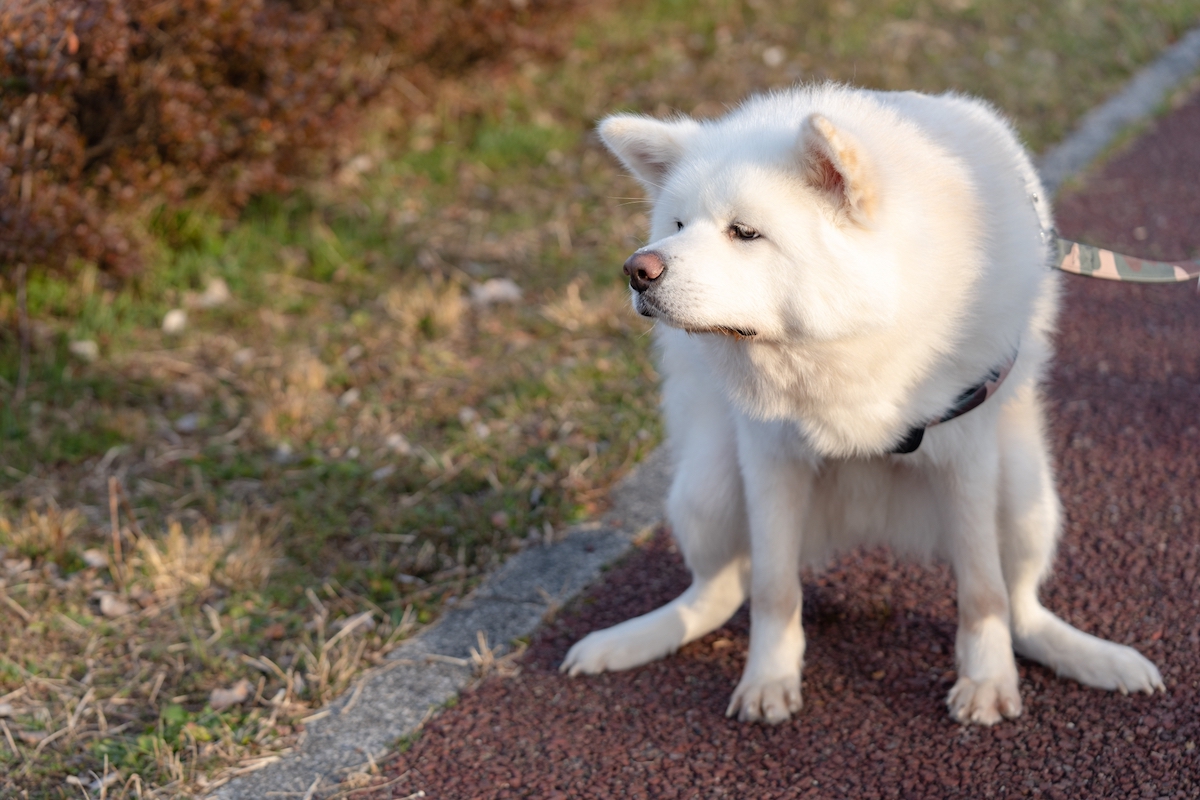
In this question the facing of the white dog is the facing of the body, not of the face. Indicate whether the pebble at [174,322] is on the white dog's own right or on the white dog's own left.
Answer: on the white dog's own right

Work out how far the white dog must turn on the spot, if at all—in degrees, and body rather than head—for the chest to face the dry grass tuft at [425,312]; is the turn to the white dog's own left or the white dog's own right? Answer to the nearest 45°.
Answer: approximately 135° to the white dog's own right

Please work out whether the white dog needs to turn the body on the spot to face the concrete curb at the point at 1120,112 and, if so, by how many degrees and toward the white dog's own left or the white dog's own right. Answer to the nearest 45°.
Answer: approximately 180°

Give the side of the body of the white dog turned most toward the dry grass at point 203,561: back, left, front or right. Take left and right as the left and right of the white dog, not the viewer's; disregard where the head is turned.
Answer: right

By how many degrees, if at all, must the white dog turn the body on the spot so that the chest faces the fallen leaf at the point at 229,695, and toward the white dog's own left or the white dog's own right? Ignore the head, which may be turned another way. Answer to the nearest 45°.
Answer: approximately 90° to the white dog's own right

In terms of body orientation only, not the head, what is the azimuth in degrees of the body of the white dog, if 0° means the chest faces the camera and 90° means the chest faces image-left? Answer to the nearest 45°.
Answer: approximately 0°

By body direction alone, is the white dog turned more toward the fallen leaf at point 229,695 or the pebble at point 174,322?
the fallen leaf
